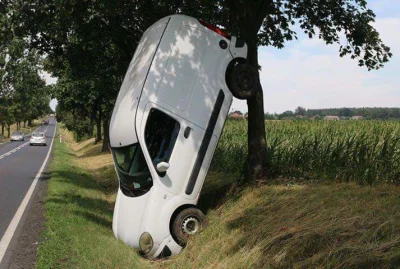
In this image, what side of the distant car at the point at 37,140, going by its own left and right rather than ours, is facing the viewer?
back

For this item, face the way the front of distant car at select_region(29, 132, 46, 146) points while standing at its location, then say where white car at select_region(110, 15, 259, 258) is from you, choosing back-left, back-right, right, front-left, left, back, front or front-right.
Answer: back
